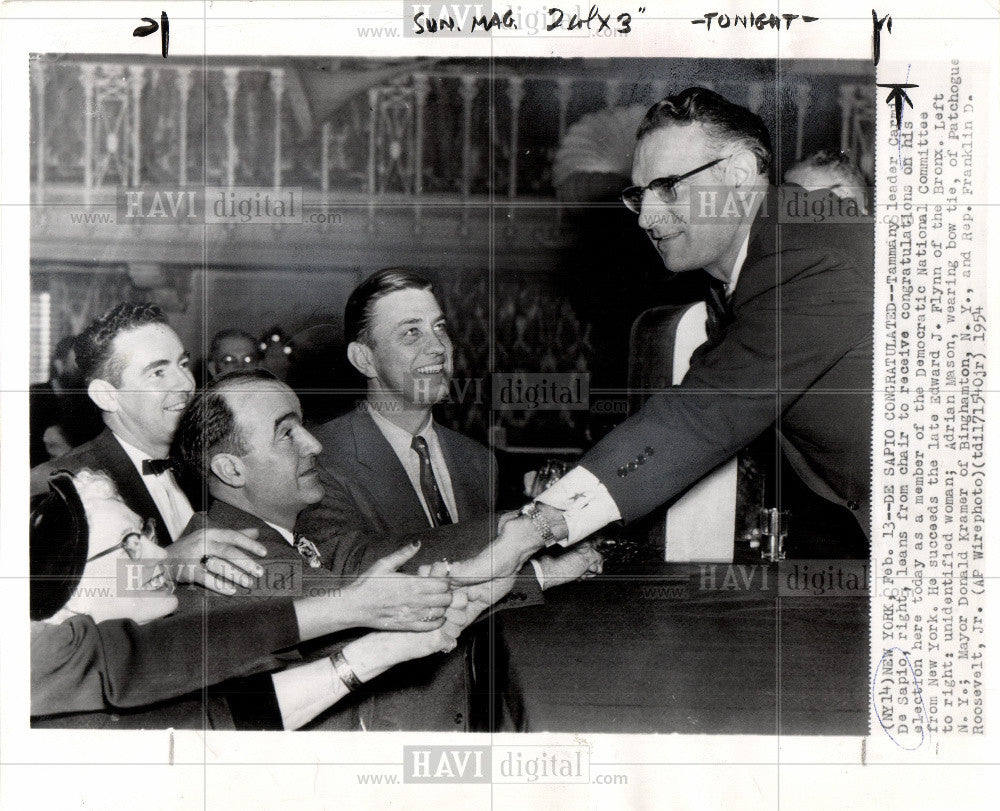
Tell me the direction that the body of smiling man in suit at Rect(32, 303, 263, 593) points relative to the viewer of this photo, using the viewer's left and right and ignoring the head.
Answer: facing the viewer and to the right of the viewer

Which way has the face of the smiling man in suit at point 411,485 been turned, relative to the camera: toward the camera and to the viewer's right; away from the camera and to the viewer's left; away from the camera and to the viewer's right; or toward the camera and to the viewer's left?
toward the camera and to the viewer's right

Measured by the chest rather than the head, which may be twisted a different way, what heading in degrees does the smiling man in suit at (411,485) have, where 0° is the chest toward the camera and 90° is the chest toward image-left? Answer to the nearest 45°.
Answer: approximately 315°

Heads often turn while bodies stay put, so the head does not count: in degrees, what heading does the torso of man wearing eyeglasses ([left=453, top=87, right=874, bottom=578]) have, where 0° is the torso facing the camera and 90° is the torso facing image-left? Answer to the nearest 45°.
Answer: approximately 90°

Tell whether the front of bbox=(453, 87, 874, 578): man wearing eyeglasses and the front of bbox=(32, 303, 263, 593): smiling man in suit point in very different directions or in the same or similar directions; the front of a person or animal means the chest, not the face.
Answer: very different directions
